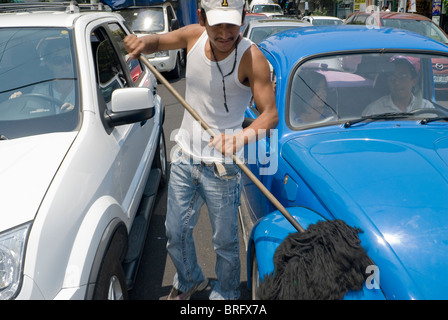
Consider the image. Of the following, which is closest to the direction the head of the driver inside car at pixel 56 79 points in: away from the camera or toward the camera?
toward the camera

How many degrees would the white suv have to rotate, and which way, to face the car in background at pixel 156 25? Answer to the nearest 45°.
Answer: approximately 135° to its right

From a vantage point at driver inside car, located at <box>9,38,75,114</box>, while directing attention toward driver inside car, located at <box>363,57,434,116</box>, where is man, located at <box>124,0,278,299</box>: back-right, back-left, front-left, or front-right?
front-right

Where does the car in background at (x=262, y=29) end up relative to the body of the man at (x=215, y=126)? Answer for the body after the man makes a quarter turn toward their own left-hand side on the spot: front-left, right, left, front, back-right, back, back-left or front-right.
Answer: left

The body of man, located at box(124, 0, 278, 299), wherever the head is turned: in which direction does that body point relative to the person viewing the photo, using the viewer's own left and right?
facing the viewer

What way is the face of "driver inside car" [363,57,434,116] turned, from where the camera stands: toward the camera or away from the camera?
toward the camera

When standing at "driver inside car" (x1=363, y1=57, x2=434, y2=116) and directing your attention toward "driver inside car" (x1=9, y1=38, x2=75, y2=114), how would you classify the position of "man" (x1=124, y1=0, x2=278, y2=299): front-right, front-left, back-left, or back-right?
front-left

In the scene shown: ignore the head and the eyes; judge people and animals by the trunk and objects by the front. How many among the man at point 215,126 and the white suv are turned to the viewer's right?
0

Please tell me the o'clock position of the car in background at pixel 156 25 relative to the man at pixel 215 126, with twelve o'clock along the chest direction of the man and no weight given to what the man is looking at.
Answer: The car in background is roughly at 6 o'clock from the man.

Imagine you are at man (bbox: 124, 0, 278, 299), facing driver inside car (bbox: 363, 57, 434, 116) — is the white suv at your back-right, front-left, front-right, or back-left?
back-left

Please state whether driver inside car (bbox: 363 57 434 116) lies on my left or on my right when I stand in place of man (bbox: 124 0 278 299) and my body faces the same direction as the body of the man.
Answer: on my left

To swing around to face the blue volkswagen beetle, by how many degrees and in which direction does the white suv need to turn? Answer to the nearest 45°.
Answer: approximately 135° to its left

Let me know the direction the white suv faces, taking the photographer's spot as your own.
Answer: facing the viewer and to the left of the viewer

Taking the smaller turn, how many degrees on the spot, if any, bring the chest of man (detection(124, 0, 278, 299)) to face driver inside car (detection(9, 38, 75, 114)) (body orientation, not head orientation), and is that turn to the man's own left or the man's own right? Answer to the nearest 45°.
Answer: approximately 135° to the man's own right

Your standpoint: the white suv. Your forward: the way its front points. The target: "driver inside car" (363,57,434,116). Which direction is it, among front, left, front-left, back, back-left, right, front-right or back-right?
back-left

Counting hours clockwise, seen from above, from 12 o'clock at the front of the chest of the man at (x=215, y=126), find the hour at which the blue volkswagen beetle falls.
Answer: The blue volkswagen beetle is roughly at 9 o'clock from the man.
